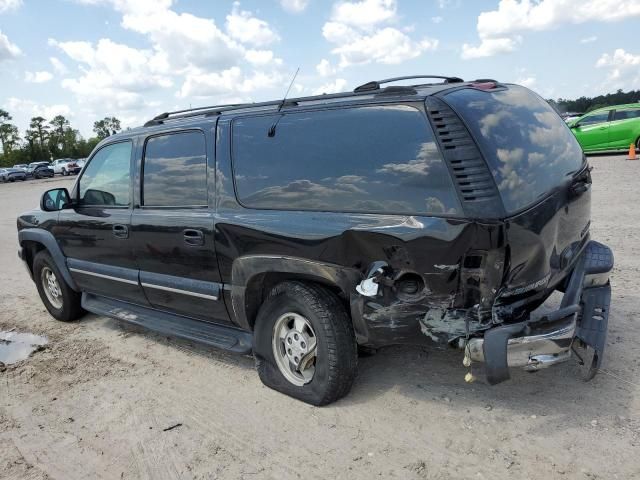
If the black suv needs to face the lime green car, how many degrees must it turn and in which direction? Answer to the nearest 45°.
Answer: approximately 90° to its right

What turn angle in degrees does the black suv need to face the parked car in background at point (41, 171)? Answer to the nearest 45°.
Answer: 0° — it already faces it

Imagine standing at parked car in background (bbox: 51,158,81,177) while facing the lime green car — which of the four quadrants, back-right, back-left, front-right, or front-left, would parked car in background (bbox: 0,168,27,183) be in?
back-right

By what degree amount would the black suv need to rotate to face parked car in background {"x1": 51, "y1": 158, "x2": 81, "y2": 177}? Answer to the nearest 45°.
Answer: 0° — it already faces it

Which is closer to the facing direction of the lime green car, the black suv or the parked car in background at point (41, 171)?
the parked car in background

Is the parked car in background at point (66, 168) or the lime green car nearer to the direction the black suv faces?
the parked car in background

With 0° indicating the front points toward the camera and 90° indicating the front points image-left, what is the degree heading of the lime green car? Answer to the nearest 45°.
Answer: approximately 90°

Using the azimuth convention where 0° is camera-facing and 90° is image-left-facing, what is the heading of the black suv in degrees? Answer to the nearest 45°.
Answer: approximately 135°
